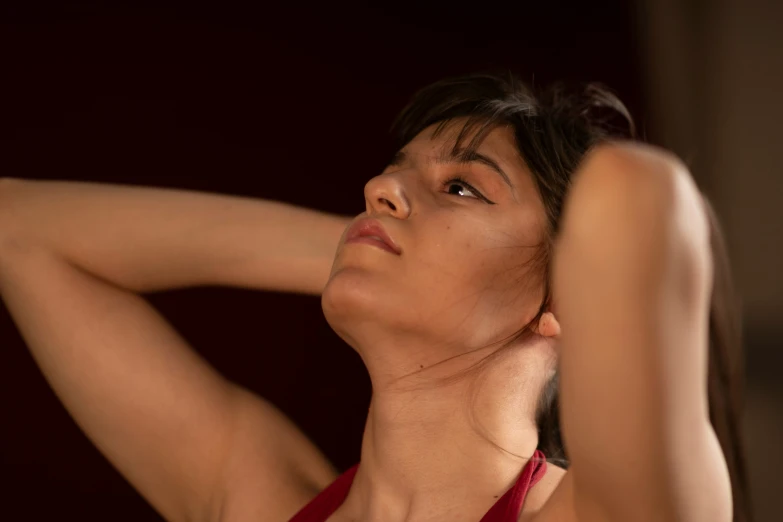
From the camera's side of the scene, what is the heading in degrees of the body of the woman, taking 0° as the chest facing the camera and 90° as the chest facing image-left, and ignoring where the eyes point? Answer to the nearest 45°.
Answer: approximately 45°
